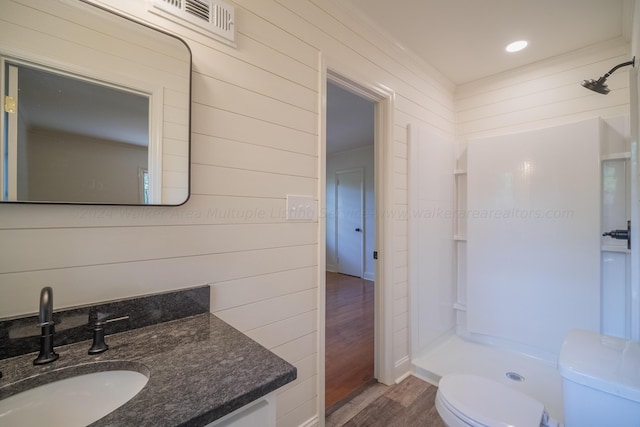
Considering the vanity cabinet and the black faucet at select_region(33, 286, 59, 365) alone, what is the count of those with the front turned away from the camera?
0

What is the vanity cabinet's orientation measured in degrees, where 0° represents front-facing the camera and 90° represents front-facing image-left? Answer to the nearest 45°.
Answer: approximately 315°
